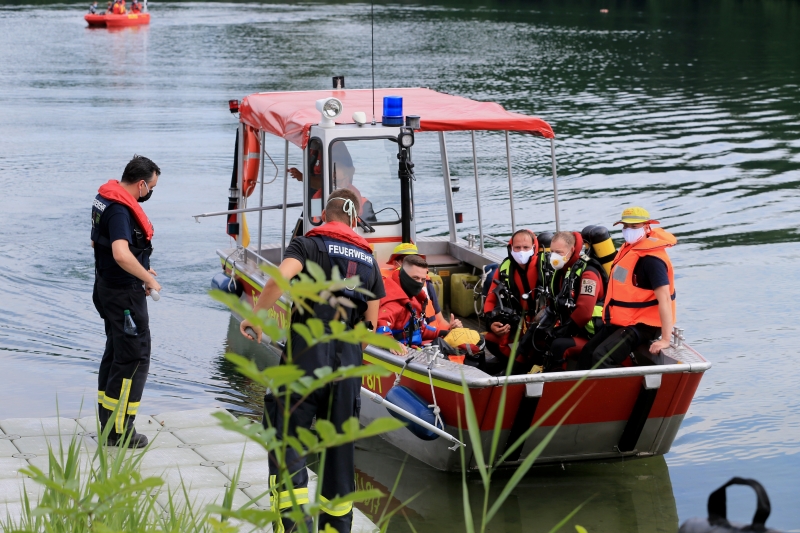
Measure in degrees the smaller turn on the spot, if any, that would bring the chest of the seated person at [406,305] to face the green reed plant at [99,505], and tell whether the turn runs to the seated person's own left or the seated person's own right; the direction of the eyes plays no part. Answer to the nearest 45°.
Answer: approximately 45° to the seated person's own right

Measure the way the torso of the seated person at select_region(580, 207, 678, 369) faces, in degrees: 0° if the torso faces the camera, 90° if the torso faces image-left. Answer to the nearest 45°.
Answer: approximately 45°

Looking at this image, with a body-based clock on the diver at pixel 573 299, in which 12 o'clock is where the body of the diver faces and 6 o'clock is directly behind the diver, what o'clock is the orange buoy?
The orange buoy is roughly at 3 o'clock from the diver.

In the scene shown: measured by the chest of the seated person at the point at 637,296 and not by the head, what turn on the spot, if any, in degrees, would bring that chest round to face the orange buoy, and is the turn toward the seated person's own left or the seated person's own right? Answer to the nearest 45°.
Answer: approximately 90° to the seated person's own right

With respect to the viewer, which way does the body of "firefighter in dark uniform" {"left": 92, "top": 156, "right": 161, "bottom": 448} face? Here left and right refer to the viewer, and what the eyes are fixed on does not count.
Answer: facing to the right of the viewer

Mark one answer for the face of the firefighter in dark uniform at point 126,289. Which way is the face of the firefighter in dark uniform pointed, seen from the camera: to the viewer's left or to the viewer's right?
to the viewer's right

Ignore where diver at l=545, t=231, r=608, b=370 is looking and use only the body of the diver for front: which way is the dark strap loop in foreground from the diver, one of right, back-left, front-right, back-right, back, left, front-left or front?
front-left

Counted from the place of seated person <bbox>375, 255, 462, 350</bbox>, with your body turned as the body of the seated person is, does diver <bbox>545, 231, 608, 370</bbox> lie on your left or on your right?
on your left

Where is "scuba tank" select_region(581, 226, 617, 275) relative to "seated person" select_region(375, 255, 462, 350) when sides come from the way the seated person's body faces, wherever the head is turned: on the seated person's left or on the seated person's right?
on the seated person's left
